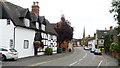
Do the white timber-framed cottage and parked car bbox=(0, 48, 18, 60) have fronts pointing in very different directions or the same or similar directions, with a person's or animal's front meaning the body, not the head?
very different directions

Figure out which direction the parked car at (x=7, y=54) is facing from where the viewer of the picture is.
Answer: facing away from the viewer and to the left of the viewer

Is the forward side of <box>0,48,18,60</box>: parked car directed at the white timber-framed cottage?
no

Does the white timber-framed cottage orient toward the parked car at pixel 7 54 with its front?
no

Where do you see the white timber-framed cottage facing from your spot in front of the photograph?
facing the viewer and to the right of the viewer
